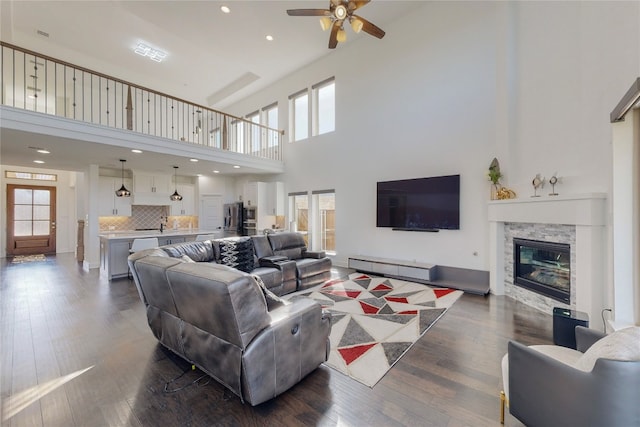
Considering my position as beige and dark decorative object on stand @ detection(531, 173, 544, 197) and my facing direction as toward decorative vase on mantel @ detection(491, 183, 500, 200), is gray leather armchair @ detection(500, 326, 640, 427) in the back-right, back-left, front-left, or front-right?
back-left

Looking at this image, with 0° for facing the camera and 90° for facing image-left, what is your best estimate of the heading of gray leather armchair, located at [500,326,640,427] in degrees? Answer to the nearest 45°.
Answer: approximately 135°

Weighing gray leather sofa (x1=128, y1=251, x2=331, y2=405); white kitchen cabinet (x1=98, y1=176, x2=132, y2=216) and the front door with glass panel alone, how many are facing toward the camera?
2

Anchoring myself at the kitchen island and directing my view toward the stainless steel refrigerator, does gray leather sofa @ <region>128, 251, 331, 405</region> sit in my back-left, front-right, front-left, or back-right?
back-right

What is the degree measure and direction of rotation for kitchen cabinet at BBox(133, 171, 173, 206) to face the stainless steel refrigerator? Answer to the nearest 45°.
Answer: approximately 90° to its left

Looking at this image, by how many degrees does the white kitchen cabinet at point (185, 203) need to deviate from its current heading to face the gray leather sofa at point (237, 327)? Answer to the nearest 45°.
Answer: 0° — it already faces it

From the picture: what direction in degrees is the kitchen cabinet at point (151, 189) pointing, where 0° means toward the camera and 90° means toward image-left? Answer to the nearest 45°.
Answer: approximately 0°

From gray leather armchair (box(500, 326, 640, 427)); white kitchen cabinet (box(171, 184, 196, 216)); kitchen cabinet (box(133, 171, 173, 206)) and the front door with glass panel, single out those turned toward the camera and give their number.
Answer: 3

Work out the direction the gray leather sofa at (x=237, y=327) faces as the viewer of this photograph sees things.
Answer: facing away from the viewer and to the right of the viewer
